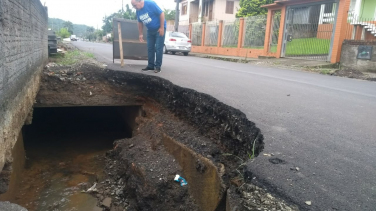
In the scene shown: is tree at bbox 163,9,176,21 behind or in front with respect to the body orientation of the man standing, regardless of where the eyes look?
behind

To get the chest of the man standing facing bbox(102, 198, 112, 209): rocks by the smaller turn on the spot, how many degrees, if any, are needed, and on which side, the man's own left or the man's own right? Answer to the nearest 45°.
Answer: approximately 45° to the man's own left

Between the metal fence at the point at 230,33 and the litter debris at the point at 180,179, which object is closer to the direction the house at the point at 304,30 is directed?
the litter debris

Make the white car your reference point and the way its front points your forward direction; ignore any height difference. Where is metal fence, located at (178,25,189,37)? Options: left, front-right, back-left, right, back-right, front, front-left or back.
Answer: front-right

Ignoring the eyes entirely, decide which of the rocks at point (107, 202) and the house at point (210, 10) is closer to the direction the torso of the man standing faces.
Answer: the rocks

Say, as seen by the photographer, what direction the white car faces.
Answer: facing away from the viewer and to the left of the viewer

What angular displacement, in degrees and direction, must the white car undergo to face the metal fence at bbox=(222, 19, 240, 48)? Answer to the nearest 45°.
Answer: approximately 135° to its right

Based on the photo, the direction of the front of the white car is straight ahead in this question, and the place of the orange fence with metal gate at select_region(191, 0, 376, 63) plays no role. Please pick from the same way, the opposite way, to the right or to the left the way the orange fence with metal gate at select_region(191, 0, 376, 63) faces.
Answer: to the left

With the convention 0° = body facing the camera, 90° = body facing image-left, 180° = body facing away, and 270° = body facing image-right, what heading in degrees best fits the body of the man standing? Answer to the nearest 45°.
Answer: approximately 45°

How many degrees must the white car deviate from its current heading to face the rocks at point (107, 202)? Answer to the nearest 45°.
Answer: approximately 135° to its left
